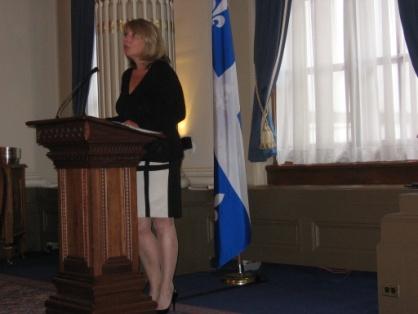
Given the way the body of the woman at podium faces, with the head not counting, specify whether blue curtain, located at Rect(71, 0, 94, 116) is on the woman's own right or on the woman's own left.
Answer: on the woman's own right

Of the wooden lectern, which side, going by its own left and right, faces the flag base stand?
back

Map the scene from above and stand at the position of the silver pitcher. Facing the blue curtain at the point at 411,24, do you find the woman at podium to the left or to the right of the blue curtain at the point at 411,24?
right

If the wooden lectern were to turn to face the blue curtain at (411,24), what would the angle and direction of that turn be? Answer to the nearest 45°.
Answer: approximately 180°

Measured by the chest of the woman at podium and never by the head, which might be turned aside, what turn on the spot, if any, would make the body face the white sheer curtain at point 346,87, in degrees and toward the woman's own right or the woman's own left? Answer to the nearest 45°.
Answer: approximately 180°

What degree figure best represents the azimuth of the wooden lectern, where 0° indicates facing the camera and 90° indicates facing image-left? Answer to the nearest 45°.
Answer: approximately 45°

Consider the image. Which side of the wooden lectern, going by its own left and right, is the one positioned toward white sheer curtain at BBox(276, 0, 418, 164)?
back

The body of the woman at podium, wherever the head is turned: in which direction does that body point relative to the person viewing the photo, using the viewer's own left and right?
facing the viewer and to the left of the viewer

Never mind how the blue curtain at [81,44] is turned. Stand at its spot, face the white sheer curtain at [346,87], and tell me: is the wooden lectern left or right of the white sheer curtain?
right

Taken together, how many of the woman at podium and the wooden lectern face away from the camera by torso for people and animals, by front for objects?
0
